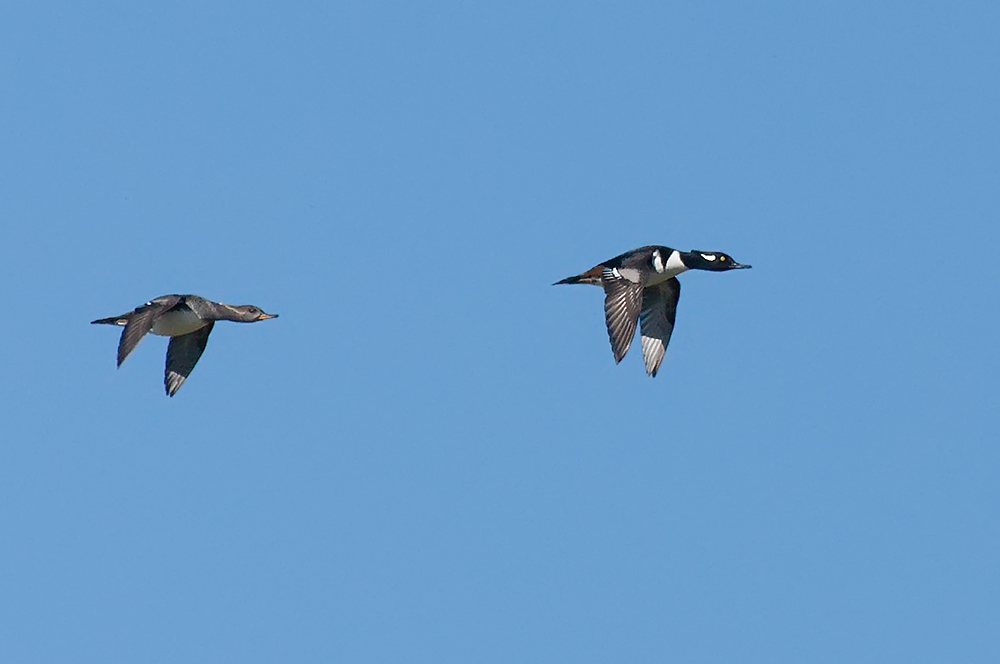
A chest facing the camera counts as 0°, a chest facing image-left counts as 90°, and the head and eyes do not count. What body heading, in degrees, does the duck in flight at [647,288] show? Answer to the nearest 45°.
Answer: approximately 270°

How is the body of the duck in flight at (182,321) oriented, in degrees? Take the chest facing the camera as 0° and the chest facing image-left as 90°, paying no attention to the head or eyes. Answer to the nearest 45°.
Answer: approximately 270°
